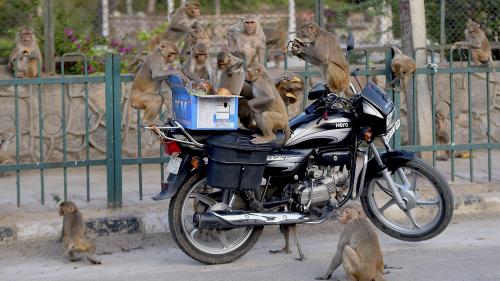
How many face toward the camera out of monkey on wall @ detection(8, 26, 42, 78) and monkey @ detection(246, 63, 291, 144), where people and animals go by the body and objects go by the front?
1

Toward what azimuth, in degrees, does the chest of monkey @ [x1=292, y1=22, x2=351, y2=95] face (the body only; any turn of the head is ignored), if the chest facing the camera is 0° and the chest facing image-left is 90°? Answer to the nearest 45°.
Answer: approximately 90°

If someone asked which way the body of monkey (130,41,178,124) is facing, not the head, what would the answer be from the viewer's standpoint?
to the viewer's right

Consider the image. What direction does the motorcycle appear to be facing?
to the viewer's right

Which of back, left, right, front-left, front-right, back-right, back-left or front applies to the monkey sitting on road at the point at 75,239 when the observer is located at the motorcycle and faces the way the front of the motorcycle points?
back

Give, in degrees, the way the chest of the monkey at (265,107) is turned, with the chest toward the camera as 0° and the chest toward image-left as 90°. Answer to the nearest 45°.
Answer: approximately 90°

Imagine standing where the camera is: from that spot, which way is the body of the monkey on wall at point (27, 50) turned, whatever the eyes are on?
toward the camera

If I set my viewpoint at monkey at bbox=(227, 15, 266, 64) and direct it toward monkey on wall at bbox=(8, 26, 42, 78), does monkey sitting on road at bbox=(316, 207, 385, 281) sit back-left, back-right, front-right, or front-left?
back-left
